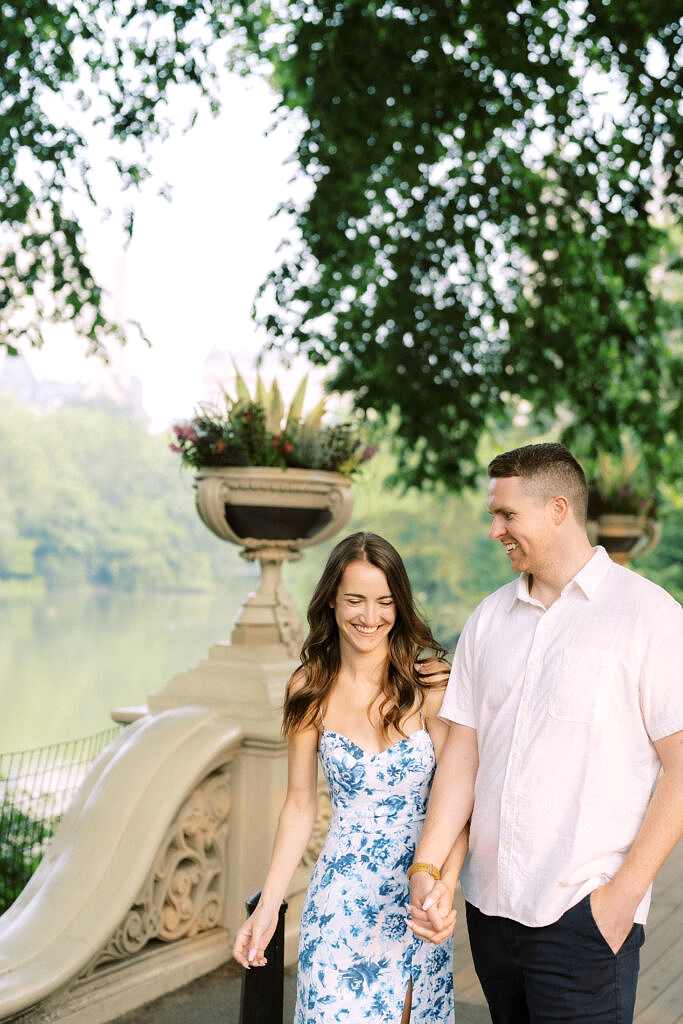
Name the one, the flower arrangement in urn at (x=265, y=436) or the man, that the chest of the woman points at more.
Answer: the man

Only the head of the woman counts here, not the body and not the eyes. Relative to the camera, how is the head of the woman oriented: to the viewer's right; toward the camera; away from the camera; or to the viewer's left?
toward the camera

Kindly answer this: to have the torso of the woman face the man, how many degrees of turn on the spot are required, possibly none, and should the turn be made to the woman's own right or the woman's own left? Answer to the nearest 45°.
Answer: approximately 45° to the woman's own left

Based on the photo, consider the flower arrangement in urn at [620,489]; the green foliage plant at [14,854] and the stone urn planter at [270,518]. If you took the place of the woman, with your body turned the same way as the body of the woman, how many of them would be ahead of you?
0

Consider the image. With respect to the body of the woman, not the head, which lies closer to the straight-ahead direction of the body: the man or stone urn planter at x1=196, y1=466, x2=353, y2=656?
the man

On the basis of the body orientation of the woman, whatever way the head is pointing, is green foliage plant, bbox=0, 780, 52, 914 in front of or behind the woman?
behind

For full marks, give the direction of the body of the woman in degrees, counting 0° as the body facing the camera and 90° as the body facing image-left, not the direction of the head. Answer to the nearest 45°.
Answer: approximately 0°

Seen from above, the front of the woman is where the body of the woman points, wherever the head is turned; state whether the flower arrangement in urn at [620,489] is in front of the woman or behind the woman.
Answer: behind

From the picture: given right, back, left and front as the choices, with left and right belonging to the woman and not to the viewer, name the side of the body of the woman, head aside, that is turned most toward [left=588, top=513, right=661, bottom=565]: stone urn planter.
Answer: back

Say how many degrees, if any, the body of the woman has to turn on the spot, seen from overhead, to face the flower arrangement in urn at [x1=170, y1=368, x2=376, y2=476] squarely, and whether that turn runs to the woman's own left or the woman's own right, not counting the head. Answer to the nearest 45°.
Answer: approximately 180°

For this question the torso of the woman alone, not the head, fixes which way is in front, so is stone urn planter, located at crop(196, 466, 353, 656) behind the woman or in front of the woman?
behind

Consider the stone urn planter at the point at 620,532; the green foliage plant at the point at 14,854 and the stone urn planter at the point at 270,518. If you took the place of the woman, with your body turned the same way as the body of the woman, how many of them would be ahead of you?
0

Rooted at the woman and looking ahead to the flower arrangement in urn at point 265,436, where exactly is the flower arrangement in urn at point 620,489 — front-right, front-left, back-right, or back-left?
front-right
